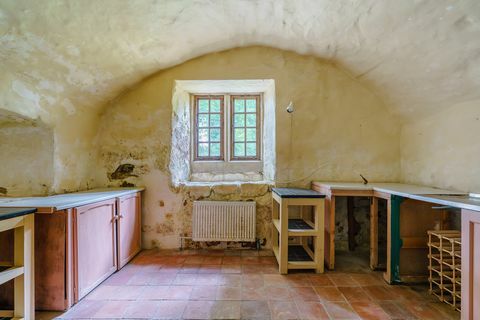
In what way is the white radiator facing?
toward the camera

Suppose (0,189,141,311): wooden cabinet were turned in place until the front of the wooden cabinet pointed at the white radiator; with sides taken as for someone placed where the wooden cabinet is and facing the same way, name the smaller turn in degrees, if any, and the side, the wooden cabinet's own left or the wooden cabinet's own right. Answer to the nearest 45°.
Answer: approximately 45° to the wooden cabinet's own left

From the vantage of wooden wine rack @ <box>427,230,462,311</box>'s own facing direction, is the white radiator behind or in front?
in front

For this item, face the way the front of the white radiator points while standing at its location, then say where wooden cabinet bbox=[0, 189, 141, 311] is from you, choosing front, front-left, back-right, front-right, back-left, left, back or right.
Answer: front-right

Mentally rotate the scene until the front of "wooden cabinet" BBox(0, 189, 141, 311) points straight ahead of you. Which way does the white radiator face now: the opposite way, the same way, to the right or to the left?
to the right

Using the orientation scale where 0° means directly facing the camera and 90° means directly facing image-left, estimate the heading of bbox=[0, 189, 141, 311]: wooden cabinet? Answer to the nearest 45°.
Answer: approximately 315°

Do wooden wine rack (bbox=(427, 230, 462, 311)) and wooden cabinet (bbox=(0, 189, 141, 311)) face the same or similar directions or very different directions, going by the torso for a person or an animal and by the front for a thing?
very different directions

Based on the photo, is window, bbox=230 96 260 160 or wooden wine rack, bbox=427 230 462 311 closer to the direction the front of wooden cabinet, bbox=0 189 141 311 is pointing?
the wooden wine rack

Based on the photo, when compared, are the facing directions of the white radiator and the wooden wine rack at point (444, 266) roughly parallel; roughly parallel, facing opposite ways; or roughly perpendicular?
roughly perpendicular

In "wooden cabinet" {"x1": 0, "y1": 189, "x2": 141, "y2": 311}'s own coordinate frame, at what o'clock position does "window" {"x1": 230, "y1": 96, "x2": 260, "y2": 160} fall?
The window is roughly at 10 o'clock from the wooden cabinet.

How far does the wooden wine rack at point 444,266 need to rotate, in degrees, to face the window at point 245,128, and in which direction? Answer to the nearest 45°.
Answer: approximately 45° to its right

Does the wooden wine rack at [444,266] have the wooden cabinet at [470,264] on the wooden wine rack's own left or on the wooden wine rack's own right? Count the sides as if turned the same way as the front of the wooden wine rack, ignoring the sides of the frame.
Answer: on the wooden wine rack's own left
